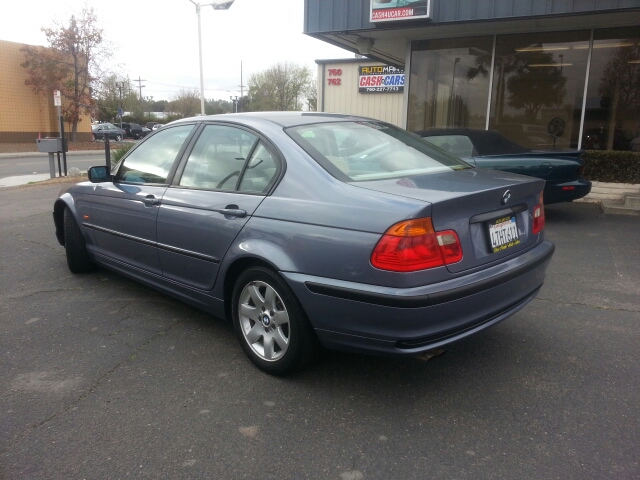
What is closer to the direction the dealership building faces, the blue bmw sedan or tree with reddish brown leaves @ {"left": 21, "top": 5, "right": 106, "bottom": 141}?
the blue bmw sedan

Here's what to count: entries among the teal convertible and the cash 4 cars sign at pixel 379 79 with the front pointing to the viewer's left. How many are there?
1

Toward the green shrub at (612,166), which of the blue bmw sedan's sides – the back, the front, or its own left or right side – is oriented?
right

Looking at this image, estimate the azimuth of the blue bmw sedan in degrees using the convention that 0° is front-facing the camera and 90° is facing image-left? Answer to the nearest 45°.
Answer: approximately 135°

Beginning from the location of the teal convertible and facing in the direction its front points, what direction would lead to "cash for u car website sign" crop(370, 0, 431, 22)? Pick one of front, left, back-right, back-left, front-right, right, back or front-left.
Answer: front-right

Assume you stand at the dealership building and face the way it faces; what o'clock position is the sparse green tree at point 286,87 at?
The sparse green tree is roughly at 5 o'clock from the dealership building.

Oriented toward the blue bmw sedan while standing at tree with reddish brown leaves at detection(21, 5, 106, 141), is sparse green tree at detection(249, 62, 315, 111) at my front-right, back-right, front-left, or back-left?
back-left

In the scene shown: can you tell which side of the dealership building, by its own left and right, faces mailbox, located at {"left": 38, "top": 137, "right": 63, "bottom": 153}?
right

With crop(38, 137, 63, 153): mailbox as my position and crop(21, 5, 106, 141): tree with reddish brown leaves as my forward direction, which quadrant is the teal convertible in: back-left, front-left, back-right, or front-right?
back-right

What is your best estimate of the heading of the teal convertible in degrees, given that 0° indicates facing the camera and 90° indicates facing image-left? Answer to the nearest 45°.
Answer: approximately 90°

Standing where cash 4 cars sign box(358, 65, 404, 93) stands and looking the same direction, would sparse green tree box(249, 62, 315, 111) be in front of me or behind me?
behind

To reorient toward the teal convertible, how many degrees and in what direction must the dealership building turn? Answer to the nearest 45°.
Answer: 0° — it already faces it
